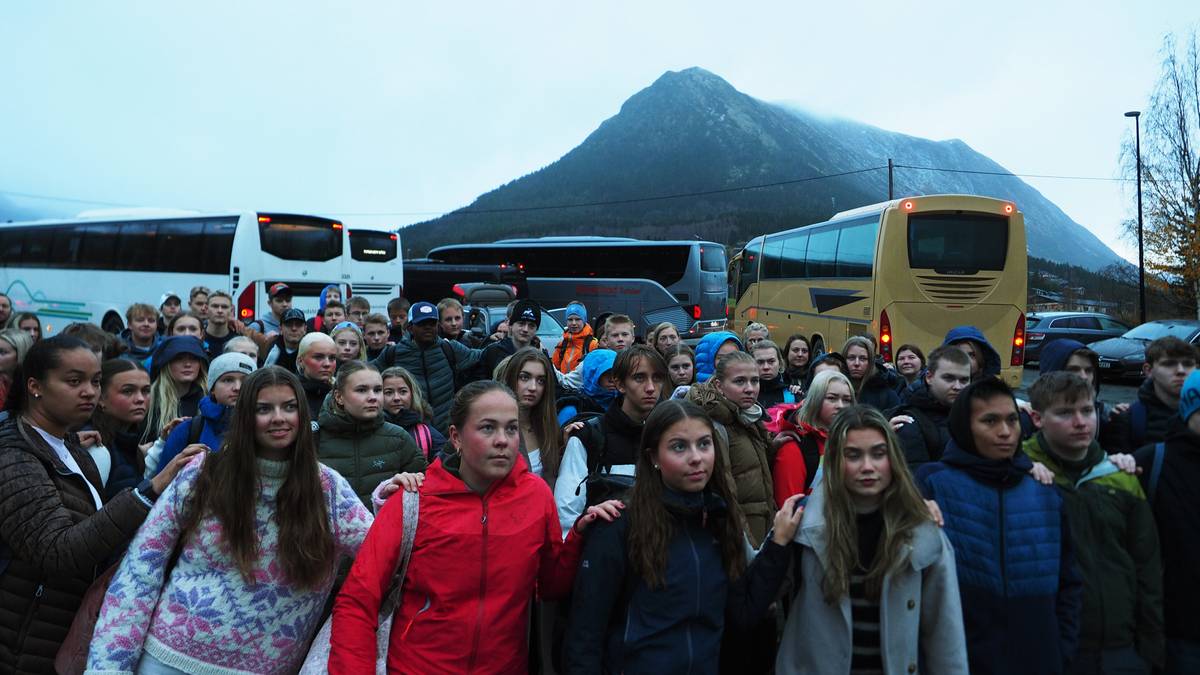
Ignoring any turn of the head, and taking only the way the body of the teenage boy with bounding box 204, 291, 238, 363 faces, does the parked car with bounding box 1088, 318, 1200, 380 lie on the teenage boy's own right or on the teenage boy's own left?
on the teenage boy's own left

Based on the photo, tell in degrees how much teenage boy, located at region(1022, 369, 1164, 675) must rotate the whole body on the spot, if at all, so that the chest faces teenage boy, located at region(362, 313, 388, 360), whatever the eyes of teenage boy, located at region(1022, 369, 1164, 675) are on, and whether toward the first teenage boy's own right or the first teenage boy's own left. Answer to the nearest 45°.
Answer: approximately 90° to the first teenage boy's own right

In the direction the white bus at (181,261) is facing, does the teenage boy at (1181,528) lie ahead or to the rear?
to the rear

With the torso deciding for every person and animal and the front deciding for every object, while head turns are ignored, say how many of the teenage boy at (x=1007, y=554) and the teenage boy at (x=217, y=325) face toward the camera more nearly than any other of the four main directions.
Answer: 2

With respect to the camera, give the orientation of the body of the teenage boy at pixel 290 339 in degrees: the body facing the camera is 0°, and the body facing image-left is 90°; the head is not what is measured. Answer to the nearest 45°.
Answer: approximately 315°

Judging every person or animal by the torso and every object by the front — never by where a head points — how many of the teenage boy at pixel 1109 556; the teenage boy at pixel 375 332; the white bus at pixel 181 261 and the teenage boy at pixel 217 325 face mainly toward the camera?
3

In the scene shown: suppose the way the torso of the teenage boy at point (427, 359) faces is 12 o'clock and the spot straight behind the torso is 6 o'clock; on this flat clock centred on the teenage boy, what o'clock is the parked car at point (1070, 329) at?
The parked car is roughly at 8 o'clock from the teenage boy.
